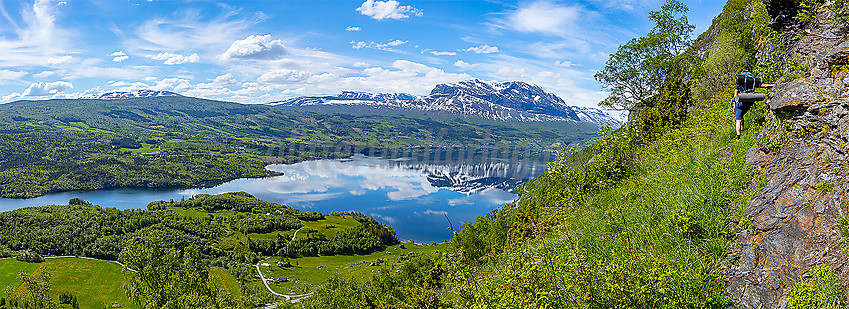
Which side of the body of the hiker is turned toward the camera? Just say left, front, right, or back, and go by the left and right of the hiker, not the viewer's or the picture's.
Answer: back

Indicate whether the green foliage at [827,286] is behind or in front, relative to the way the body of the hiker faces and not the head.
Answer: behind
